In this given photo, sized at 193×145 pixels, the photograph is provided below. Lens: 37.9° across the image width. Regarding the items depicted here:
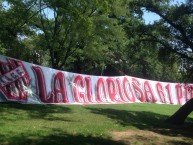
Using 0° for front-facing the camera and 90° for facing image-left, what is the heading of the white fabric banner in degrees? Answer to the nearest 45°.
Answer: approximately 315°

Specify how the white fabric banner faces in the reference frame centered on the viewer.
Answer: facing the viewer and to the right of the viewer
